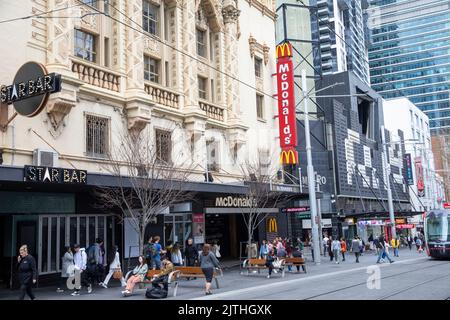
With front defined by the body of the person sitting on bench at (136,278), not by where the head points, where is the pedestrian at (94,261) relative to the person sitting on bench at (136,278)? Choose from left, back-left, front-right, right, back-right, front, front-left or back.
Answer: right

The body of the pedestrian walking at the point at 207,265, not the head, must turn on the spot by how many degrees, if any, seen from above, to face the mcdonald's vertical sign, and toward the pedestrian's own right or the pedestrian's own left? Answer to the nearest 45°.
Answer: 0° — they already face it

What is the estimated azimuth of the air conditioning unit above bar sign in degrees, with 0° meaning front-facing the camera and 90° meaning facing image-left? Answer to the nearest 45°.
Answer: approximately 315°

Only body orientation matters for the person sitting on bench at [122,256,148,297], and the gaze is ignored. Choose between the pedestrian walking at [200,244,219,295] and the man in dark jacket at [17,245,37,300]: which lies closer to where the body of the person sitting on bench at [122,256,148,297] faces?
the man in dark jacket

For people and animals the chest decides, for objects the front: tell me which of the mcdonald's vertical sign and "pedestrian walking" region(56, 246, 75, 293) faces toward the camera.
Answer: the mcdonald's vertical sign

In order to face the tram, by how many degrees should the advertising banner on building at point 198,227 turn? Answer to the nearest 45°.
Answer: approximately 90° to its left

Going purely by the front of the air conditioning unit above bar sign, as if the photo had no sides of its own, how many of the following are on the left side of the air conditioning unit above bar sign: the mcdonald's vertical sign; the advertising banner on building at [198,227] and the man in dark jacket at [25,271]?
2

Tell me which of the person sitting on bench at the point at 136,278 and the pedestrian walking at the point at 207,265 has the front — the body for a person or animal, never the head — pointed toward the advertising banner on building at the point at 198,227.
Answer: the pedestrian walking at the point at 207,265

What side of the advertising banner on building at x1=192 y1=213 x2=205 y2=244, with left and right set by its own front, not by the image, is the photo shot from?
front

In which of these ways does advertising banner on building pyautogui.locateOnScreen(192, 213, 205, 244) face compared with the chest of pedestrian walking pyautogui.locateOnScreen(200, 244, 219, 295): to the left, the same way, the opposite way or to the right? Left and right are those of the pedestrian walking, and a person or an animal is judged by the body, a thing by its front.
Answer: the opposite way
